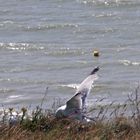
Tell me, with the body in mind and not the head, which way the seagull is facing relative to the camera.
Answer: to the viewer's left

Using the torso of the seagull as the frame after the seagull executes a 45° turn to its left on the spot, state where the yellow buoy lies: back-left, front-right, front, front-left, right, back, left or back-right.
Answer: back-right
